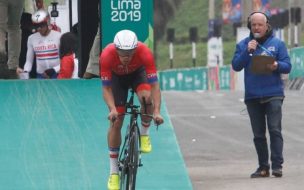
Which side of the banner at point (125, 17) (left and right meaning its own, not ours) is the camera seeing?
front

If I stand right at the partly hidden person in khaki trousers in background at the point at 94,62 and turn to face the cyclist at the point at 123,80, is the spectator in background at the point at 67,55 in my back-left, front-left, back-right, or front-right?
back-right

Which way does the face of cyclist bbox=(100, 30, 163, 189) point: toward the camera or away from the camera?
toward the camera

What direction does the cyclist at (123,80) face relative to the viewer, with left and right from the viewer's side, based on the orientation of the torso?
facing the viewer

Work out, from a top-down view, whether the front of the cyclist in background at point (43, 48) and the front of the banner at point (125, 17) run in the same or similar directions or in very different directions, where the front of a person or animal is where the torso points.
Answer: same or similar directions

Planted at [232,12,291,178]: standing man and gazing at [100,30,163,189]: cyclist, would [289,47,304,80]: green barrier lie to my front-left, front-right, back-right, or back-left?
back-right

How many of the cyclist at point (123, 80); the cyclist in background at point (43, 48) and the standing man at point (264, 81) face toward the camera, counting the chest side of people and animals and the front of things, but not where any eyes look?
3

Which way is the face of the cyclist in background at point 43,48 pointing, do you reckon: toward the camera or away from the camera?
toward the camera

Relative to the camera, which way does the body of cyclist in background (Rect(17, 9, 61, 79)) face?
toward the camera

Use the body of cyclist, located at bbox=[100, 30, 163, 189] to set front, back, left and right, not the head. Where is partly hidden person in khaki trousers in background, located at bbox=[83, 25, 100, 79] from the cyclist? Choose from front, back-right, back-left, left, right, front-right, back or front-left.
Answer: back

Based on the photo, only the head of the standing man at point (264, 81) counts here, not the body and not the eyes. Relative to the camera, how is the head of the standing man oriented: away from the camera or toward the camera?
toward the camera
